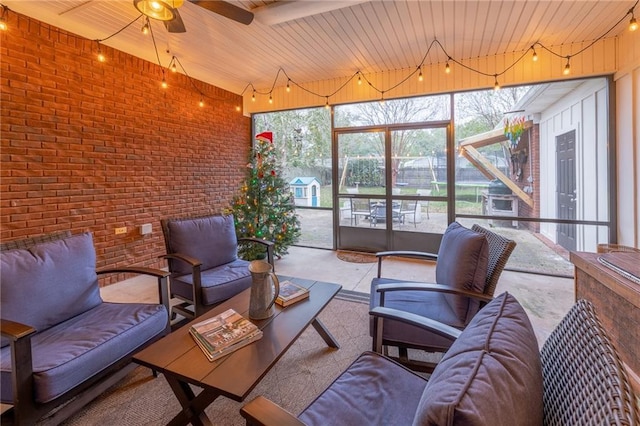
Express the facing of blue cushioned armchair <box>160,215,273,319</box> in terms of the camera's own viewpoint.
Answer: facing the viewer and to the right of the viewer

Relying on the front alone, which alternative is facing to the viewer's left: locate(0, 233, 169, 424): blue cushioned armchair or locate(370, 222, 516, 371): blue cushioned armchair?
locate(370, 222, 516, 371): blue cushioned armchair

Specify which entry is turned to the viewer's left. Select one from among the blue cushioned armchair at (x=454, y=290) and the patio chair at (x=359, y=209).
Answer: the blue cushioned armchair

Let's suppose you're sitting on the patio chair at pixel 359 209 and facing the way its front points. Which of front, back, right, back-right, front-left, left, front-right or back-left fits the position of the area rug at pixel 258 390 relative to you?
back-right

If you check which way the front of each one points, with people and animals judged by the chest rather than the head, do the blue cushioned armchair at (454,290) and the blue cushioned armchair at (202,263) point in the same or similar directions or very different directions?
very different directions

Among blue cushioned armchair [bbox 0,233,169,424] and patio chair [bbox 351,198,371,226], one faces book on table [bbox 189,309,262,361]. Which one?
the blue cushioned armchair

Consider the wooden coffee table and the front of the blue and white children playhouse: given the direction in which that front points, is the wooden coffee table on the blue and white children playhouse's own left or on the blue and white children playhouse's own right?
on the blue and white children playhouse's own right

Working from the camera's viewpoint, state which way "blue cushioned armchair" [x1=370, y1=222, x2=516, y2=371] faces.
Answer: facing to the left of the viewer

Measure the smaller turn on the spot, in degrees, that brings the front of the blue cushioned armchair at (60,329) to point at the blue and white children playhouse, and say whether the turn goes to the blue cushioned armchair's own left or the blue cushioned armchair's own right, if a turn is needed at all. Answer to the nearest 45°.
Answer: approximately 90° to the blue cushioned armchair's own left

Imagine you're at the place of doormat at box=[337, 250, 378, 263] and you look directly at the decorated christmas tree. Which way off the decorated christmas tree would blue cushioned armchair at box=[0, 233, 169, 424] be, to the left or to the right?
left

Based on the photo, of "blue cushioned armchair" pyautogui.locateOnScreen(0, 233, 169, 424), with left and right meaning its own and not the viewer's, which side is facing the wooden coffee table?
front
